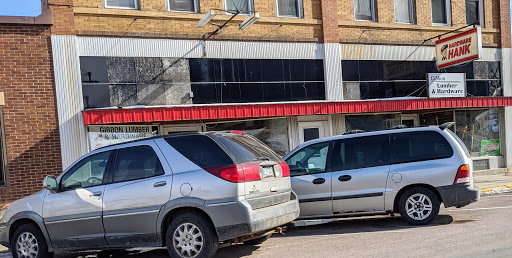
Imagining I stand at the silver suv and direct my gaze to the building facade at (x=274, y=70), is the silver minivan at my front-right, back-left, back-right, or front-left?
front-right

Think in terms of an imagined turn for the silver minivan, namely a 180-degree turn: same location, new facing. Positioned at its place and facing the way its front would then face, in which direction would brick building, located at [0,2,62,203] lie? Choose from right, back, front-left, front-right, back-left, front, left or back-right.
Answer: back

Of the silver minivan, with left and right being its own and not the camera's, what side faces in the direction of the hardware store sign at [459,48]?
right

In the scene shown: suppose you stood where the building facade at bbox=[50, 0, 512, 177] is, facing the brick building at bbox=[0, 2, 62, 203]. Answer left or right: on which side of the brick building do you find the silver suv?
left

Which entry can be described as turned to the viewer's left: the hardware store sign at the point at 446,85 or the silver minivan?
the silver minivan

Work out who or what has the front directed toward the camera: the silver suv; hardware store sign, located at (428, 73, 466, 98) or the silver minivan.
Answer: the hardware store sign

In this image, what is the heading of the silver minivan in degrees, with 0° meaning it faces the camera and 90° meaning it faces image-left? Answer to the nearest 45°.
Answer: approximately 90°

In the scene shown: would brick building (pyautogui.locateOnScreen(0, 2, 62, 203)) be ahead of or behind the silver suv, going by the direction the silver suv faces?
ahead

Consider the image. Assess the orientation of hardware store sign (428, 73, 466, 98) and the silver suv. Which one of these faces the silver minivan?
the hardware store sign

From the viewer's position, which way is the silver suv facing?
facing away from the viewer and to the left of the viewer

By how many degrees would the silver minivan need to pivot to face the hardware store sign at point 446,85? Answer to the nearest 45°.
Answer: approximately 90° to its right

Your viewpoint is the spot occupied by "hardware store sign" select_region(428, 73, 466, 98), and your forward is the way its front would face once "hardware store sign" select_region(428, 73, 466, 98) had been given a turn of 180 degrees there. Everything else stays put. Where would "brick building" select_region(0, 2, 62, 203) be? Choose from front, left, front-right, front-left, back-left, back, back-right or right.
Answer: back-left

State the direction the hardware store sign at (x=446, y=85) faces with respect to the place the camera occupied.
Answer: facing the viewer

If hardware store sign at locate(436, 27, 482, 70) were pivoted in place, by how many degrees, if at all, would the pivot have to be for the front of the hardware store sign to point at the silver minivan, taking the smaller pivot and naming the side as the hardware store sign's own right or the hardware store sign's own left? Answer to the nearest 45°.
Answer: approximately 45° to the hardware store sign's own left

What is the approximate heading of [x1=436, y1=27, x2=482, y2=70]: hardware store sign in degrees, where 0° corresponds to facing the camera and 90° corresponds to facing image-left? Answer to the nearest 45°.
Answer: approximately 45°

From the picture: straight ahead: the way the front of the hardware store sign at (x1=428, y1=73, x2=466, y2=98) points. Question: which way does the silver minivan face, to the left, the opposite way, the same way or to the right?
to the right

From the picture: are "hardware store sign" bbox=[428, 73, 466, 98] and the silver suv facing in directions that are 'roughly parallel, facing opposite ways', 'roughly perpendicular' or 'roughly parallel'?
roughly perpendicular

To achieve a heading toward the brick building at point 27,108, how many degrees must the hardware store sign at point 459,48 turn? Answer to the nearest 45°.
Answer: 0° — it already faces it
